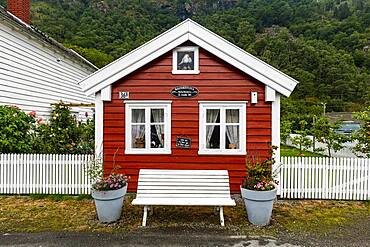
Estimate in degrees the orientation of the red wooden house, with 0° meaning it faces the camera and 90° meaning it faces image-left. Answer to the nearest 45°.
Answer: approximately 0°

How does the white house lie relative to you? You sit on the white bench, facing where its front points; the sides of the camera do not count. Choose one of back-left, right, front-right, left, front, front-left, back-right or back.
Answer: back-right

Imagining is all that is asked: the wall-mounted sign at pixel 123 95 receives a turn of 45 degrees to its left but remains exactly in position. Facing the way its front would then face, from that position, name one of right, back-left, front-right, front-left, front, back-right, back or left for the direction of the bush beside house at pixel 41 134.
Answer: back

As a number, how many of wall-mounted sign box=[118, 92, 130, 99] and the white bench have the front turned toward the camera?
2

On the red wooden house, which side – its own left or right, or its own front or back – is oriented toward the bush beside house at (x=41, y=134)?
right

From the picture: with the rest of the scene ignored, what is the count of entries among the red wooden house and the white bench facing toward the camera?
2
